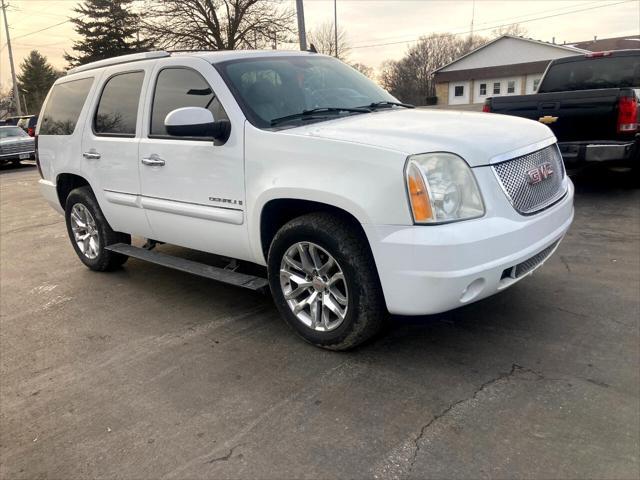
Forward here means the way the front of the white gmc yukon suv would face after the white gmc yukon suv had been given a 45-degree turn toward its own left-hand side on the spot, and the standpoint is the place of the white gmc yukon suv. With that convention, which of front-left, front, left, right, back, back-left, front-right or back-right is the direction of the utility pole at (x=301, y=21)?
left

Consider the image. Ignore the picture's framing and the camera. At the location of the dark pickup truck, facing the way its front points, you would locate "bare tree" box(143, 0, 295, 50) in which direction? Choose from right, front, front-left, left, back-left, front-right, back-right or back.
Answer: left

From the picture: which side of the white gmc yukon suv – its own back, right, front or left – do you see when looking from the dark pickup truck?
left

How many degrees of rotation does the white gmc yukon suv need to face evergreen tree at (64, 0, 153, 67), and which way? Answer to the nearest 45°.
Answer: approximately 135° to its left

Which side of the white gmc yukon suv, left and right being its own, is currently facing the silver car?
back

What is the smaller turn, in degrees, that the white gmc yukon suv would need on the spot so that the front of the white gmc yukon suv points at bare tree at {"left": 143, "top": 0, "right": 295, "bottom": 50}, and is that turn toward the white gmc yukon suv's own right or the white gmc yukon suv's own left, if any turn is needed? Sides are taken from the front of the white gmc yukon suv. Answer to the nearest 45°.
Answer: approximately 135° to the white gmc yukon suv's own left

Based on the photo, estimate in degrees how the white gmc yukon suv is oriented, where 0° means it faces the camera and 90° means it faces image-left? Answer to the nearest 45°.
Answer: approximately 315°

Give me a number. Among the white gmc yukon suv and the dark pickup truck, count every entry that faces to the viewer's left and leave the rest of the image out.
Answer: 0

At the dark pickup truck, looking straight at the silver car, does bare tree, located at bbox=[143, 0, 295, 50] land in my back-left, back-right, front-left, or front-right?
front-right

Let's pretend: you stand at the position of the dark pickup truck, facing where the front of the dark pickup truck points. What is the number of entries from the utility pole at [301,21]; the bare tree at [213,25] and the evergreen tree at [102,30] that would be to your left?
3

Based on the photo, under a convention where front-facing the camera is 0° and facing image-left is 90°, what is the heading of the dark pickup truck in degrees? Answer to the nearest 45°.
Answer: approximately 225°

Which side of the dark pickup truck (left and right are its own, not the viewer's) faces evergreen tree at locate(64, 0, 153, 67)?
left

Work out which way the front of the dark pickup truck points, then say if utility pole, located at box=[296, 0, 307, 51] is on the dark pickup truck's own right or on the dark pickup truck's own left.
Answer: on the dark pickup truck's own left
